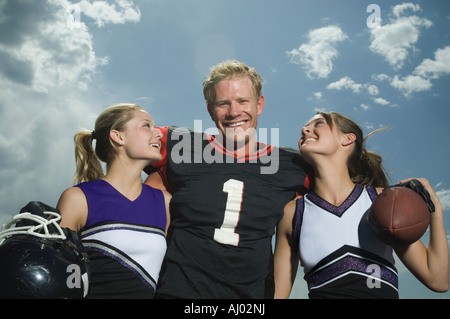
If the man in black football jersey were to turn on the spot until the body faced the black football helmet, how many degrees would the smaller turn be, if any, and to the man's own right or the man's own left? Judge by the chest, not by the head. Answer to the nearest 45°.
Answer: approximately 45° to the man's own right

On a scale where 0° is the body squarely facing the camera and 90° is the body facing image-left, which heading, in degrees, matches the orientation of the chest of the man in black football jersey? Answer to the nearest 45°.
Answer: approximately 0°
